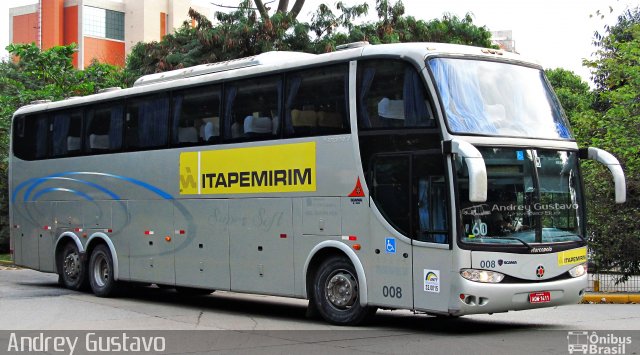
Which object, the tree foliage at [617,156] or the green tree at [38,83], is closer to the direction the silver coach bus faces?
the tree foliage

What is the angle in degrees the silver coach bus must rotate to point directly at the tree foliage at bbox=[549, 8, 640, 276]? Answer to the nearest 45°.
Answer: approximately 90° to its left

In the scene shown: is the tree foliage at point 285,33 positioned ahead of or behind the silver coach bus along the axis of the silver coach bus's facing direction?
behind

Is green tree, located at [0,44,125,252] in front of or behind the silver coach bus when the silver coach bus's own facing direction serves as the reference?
behind

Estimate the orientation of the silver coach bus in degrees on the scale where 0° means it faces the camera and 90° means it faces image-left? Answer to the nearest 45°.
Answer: approximately 315°
